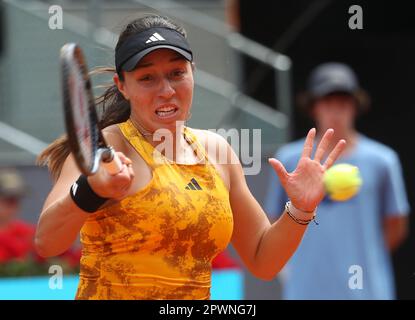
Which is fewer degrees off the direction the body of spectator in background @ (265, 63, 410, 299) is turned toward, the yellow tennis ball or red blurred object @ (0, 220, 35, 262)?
the yellow tennis ball

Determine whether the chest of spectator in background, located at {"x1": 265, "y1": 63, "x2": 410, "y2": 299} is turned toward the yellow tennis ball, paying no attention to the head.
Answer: yes

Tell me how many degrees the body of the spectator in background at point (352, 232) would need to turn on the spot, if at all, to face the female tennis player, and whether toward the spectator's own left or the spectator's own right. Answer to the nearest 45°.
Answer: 0° — they already face them

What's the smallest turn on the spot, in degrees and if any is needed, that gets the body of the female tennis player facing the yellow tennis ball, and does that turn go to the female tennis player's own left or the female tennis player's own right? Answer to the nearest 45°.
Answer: approximately 90° to the female tennis player's own left

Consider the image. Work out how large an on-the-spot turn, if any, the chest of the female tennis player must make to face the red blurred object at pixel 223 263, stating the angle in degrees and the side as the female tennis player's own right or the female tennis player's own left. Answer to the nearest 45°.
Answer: approximately 135° to the female tennis player's own left

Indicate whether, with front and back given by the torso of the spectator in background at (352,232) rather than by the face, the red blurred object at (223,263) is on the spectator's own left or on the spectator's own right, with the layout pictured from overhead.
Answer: on the spectator's own right

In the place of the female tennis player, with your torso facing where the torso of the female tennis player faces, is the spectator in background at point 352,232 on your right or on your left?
on your left

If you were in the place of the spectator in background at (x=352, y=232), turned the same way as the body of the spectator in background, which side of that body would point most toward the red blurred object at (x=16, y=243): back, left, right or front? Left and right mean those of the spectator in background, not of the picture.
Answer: right

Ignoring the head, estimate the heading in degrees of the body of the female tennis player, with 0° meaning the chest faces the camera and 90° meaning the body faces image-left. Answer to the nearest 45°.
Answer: approximately 315°

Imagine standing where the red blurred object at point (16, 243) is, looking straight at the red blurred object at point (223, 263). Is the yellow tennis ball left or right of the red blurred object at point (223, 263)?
right
